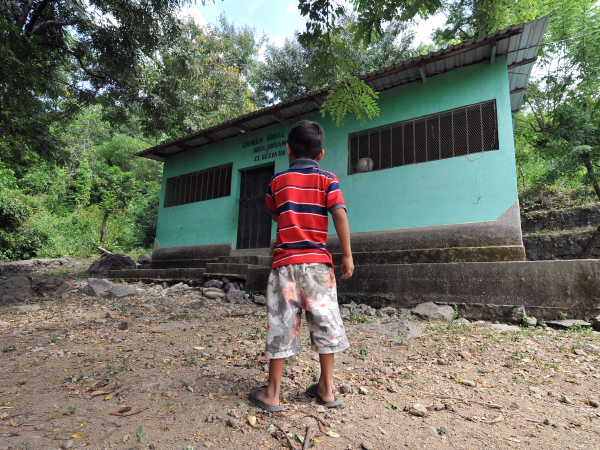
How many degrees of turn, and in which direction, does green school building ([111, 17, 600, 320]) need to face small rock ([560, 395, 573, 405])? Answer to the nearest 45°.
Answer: approximately 45° to its left

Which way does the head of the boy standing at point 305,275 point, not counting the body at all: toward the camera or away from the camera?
away from the camera

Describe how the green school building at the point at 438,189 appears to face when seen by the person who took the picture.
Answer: facing the viewer and to the left of the viewer

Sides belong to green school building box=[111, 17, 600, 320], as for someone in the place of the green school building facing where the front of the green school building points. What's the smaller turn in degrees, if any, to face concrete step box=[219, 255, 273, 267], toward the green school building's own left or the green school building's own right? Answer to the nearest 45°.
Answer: approximately 45° to the green school building's own right

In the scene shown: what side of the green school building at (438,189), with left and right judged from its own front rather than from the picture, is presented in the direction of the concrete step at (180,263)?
right

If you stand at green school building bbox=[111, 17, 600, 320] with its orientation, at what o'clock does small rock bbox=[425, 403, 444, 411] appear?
The small rock is roughly at 11 o'clock from the green school building.

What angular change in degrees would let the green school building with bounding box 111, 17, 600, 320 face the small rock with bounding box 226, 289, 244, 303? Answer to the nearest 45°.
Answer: approximately 45° to its right

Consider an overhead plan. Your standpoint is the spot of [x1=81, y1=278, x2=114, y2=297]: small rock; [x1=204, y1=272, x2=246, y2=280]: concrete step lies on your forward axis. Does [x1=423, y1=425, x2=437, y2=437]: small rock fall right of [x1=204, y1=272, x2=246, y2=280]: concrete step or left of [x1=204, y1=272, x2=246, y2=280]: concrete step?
right

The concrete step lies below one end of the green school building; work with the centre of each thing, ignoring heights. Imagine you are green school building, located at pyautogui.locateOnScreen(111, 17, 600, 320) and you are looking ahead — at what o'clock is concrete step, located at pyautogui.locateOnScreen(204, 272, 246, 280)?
The concrete step is roughly at 2 o'clock from the green school building.

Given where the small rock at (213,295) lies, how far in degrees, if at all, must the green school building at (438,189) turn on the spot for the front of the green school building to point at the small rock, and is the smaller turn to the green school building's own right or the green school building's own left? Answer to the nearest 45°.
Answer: approximately 45° to the green school building's own right

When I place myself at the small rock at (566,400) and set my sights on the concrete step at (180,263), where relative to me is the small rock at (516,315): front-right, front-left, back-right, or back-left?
front-right

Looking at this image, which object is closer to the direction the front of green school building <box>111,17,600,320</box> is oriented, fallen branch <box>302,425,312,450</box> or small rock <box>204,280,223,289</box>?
the fallen branch

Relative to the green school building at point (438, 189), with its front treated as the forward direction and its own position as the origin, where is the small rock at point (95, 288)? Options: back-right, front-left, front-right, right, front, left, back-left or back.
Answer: front-right

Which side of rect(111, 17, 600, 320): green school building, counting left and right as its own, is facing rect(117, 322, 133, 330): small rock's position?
front
